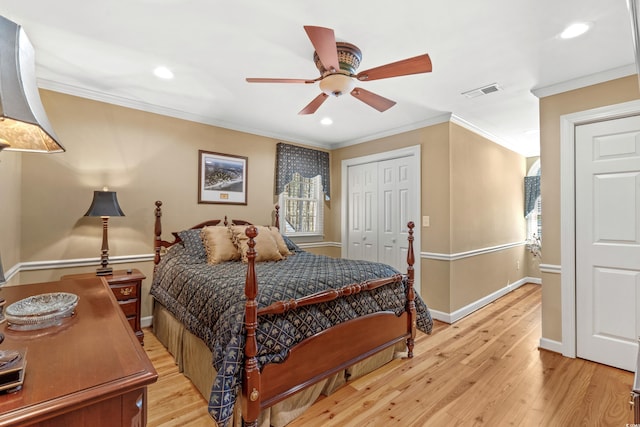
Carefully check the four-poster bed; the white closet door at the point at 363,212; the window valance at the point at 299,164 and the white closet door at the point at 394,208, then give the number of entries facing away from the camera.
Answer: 0

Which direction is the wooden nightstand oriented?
toward the camera

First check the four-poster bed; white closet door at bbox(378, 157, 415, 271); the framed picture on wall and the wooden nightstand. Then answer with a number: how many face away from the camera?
0

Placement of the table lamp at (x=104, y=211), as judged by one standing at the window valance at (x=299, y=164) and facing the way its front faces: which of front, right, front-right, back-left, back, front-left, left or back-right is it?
right

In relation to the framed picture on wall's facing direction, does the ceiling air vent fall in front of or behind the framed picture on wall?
in front

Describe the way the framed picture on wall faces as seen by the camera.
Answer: facing the viewer and to the right of the viewer

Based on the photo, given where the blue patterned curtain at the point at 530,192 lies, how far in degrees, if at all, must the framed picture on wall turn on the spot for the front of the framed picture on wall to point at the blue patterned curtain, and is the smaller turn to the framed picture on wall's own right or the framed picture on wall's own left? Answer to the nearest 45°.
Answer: approximately 45° to the framed picture on wall's own left

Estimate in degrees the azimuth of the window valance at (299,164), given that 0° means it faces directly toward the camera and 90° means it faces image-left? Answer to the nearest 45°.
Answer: approximately 315°

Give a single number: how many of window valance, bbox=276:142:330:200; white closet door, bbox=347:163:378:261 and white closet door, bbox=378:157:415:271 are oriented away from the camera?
0

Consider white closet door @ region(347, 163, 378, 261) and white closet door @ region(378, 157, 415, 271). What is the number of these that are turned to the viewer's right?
0

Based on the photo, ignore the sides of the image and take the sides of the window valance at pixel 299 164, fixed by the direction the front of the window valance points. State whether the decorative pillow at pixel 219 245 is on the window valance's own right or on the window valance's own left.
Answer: on the window valance's own right

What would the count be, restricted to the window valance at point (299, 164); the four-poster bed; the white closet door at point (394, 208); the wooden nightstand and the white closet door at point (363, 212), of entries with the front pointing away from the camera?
0
